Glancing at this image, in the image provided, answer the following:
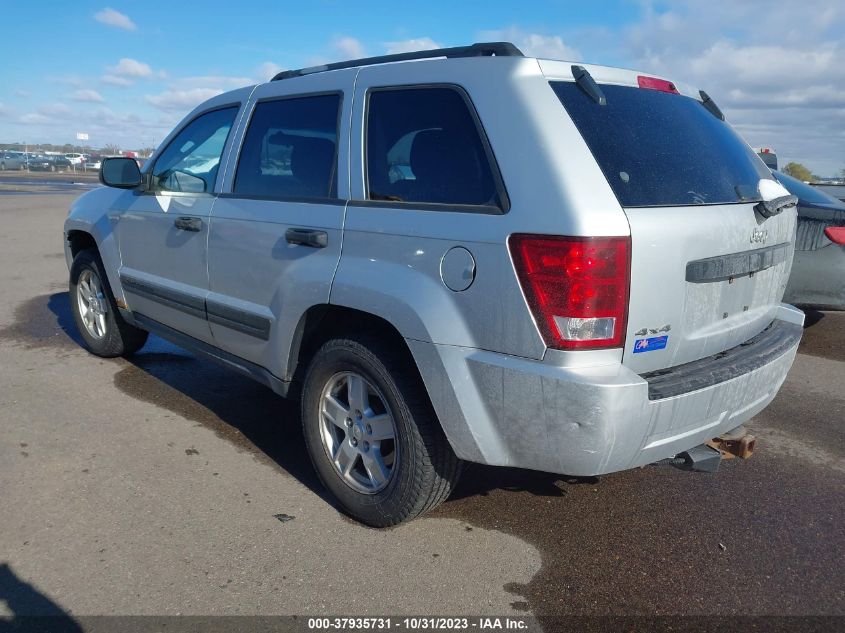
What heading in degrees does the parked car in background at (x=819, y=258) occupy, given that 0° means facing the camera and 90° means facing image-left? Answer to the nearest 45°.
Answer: approximately 135°

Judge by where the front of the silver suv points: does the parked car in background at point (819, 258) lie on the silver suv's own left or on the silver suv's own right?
on the silver suv's own right

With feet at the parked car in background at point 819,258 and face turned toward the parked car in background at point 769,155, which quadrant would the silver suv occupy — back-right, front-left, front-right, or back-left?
back-left

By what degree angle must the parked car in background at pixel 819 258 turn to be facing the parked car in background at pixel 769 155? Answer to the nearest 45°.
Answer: approximately 45° to its right

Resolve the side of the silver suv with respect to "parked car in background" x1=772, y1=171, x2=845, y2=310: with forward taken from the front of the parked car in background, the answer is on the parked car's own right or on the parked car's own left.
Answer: on the parked car's own left

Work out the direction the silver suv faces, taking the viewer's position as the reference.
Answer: facing away from the viewer and to the left of the viewer

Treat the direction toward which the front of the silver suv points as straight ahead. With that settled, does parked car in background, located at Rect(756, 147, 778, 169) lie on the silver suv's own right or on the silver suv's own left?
on the silver suv's own right

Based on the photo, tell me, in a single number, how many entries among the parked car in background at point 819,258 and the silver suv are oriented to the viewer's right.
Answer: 0

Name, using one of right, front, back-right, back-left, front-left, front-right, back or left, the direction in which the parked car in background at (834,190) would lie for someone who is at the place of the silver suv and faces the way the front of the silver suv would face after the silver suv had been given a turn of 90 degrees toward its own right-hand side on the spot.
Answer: front
